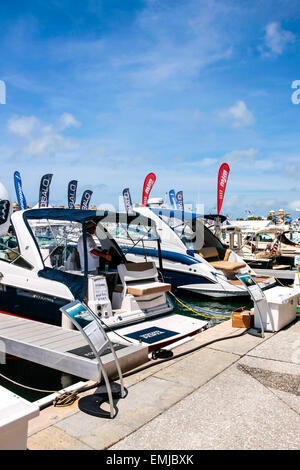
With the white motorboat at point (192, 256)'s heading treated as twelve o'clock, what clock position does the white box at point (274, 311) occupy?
The white box is roughly at 7 o'clock from the white motorboat.

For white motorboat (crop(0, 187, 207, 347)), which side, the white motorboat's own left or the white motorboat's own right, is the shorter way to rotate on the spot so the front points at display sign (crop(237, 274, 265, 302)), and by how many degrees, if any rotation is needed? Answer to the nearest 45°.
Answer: approximately 135° to the white motorboat's own right

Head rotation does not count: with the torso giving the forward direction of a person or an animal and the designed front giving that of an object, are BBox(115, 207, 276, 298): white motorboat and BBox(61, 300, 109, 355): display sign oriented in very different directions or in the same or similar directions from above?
very different directions

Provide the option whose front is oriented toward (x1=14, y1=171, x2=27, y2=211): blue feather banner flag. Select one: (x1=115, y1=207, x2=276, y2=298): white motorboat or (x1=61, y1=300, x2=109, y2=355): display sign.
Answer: the white motorboat

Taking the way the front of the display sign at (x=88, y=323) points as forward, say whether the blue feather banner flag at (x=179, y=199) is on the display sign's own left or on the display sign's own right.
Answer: on the display sign's own left

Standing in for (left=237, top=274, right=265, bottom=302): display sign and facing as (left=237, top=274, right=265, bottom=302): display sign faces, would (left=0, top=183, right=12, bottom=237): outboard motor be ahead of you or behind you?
behind

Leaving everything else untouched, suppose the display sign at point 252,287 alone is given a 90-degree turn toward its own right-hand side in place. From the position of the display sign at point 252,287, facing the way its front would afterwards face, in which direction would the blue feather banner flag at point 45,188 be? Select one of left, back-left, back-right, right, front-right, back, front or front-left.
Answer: right

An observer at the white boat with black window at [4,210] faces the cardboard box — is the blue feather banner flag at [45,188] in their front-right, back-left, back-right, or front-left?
back-left

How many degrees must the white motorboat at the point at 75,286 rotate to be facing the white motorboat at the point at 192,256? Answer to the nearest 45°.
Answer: approximately 90° to its right

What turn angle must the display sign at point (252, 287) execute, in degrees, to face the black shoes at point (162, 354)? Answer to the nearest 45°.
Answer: approximately 90° to its right

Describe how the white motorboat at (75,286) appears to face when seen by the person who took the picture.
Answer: facing away from the viewer and to the left of the viewer
